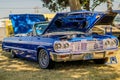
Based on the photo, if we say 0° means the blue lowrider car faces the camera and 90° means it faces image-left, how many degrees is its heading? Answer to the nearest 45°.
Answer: approximately 315°
